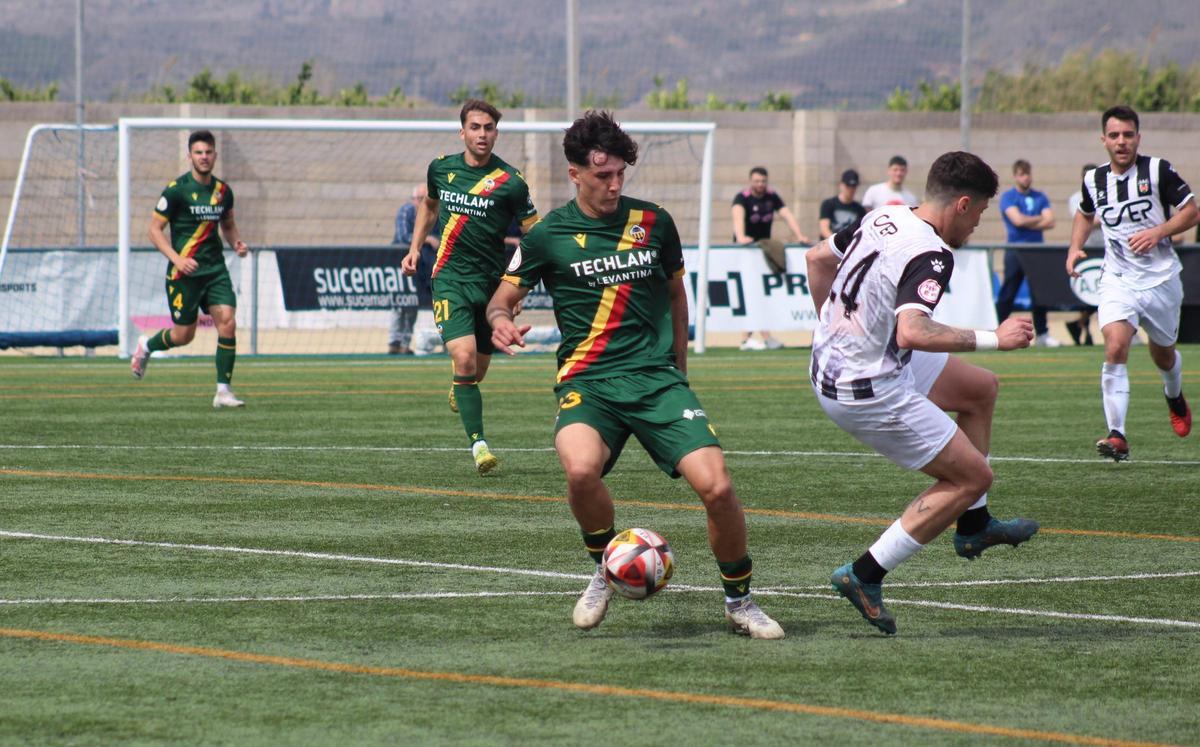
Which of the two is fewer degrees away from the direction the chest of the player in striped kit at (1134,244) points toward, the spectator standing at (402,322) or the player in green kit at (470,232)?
the player in green kit

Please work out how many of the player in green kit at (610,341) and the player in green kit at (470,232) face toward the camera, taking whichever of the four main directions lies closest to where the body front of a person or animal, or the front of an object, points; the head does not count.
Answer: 2

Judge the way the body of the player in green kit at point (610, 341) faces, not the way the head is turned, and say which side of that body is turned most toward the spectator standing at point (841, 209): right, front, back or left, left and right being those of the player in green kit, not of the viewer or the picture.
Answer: back

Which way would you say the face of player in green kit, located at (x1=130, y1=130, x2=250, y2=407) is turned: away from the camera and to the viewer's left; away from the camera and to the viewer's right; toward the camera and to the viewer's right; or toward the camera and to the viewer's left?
toward the camera and to the viewer's right

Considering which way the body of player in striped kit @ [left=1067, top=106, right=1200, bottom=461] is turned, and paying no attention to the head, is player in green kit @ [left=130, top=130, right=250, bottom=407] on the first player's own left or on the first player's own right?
on the first player's own right

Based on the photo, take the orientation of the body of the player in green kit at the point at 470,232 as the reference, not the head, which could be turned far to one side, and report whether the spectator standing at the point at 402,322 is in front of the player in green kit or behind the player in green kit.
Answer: behind

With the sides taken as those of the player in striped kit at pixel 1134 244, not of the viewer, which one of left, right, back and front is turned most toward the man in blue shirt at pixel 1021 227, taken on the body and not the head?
back

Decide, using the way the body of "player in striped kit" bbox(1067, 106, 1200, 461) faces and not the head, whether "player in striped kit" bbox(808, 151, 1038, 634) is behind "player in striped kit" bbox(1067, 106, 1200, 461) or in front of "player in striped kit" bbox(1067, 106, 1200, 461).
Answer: in front
